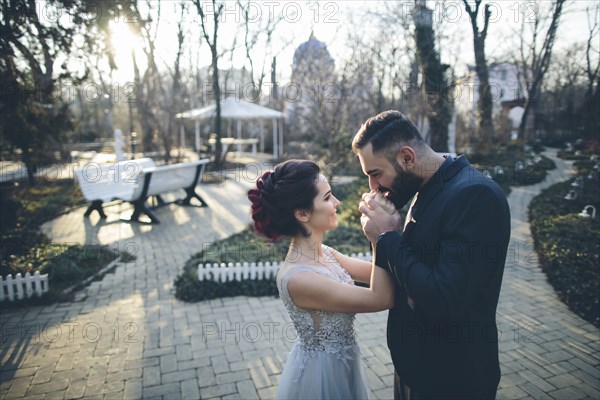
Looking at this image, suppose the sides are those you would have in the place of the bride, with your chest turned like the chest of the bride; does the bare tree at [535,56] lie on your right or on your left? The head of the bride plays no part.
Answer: on your left

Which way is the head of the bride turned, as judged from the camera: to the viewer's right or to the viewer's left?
to the viewer's right

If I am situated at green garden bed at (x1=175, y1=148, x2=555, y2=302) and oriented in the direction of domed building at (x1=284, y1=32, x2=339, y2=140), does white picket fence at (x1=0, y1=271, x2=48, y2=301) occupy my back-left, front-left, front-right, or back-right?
back-left

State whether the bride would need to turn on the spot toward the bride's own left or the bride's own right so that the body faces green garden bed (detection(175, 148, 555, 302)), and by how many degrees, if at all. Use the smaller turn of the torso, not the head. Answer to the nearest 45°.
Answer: approximately 90° to the bride's own left

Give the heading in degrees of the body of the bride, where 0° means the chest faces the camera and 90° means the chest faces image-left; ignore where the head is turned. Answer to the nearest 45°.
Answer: approximately 270°

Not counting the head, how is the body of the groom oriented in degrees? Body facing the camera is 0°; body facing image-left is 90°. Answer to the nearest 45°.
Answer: approximately 90°

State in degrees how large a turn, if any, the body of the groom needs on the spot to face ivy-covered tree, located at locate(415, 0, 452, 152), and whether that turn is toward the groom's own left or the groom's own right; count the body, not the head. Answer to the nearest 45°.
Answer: approximately 90° to the groom's own right

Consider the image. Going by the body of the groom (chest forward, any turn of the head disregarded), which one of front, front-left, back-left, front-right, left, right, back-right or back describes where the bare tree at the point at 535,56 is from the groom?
right

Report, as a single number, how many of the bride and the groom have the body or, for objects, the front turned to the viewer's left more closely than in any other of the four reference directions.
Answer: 1

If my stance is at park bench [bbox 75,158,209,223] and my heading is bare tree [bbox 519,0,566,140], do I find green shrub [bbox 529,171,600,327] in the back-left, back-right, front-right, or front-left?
front-right

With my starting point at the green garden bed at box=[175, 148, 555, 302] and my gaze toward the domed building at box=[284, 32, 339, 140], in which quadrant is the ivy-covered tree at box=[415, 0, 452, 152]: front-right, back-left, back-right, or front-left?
front-right

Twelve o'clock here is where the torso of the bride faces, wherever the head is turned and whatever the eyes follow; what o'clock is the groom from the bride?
The groom is roughly at 1 o'clock from the bride.

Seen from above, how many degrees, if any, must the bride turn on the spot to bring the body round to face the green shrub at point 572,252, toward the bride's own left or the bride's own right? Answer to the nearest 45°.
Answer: approximately 45° to the bride's own left

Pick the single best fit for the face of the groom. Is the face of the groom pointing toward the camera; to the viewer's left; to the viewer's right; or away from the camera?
to the viewer's left

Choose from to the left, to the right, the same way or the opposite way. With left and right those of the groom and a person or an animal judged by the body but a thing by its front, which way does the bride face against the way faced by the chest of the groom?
the opposite way

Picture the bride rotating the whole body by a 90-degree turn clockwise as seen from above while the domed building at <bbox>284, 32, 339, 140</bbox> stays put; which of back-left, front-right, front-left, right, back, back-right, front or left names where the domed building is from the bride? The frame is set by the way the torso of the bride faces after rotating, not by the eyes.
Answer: back

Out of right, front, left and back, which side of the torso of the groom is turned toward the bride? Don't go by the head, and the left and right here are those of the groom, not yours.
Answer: front
